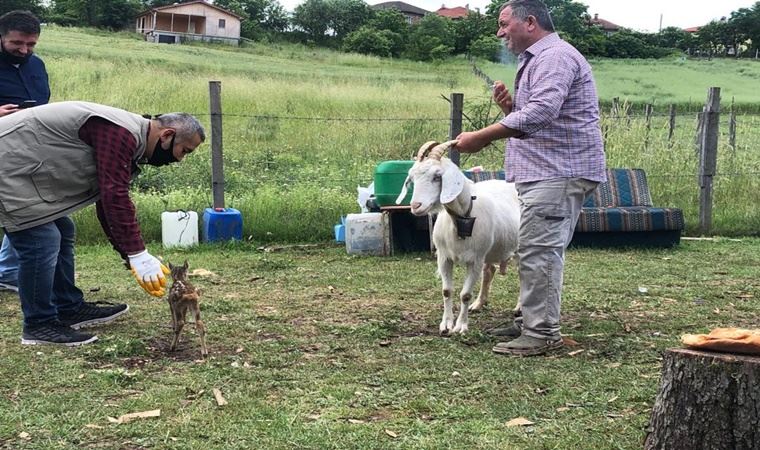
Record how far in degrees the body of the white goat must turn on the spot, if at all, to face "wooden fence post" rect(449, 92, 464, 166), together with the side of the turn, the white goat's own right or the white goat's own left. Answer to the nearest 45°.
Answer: approximately 135° to the white goat's own right

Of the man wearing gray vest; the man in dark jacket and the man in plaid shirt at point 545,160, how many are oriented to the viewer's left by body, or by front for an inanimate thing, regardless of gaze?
1

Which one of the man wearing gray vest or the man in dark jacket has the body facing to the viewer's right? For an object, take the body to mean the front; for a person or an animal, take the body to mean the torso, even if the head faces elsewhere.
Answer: the man wearing gray vest

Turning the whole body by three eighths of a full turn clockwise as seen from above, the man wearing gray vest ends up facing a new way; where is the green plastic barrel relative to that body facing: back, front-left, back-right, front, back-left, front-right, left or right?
back

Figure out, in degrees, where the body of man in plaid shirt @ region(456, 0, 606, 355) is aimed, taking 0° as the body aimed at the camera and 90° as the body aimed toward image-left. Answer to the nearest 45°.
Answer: approximately 90°

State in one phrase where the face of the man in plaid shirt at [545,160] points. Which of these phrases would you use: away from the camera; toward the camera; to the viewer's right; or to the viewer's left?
to the viewer's left

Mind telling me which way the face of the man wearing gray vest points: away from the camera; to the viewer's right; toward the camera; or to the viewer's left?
to the viewer's right

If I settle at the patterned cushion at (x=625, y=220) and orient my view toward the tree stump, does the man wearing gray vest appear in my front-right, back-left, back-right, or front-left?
front-right

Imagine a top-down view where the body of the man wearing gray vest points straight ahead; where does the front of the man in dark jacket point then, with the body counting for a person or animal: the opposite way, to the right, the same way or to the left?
to the right

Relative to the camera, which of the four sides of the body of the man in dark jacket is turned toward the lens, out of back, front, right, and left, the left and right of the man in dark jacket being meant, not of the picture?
front

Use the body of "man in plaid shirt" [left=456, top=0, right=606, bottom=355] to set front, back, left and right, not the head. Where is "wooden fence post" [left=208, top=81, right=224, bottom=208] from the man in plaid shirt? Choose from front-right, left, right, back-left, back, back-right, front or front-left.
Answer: front-right

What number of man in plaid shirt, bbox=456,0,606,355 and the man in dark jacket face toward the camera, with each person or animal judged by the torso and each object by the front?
1

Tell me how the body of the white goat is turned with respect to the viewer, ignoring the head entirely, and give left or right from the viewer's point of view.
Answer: facing the viewer and to the left of the viewer

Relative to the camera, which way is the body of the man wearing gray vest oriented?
to the viewer's right
